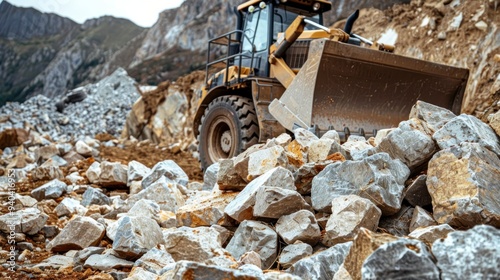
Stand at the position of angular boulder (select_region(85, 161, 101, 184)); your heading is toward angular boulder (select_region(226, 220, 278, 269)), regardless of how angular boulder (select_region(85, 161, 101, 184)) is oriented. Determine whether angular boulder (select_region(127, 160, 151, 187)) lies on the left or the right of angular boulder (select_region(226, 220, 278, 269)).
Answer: left

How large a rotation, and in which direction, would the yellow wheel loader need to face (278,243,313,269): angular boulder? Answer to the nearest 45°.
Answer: approximately 45° to its right

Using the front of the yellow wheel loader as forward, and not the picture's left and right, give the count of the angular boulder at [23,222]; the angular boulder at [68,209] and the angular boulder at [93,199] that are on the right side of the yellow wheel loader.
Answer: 3

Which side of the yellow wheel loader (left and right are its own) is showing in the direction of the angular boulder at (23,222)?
right

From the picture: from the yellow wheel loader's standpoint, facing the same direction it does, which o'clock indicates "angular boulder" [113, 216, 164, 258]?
The angular boulder is roughly at 2 o'clock from the yellow wheel loader.

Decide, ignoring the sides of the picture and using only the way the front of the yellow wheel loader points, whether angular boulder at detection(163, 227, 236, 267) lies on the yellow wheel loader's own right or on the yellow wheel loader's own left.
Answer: on the yellow wheel loader's own right

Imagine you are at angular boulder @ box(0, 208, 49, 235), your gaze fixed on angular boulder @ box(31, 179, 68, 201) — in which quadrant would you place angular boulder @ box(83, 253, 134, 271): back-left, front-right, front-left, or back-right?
back-right

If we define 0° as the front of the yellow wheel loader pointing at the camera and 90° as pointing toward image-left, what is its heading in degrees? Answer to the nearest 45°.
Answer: approximately 315°

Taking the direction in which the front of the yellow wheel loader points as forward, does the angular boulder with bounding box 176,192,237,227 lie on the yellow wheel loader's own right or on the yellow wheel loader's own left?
on the yellow wheel loader's own right

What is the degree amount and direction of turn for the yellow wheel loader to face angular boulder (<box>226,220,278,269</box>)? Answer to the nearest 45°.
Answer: approximately 45° to its right
